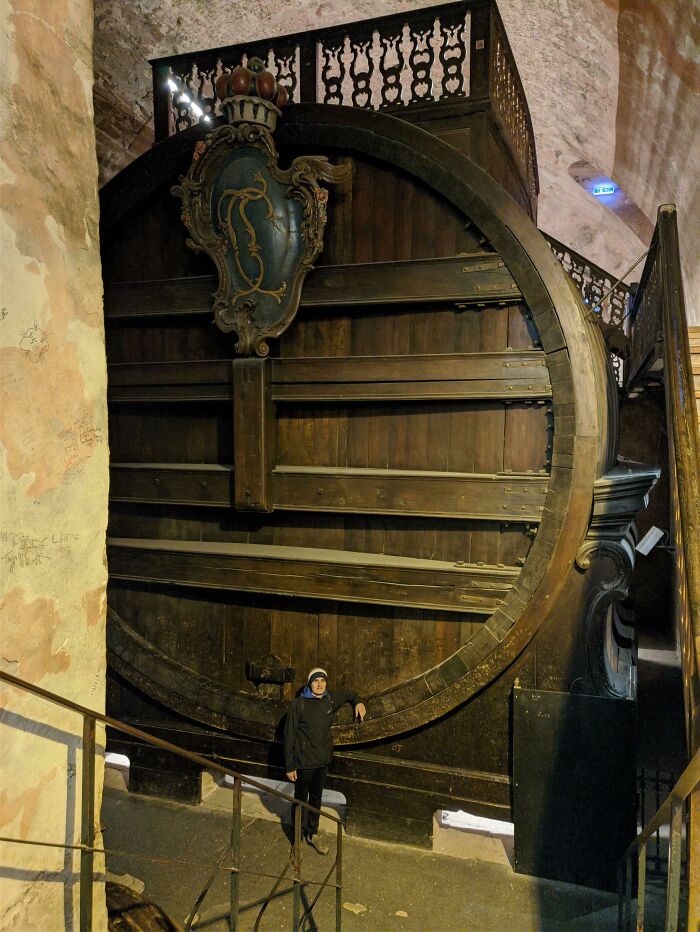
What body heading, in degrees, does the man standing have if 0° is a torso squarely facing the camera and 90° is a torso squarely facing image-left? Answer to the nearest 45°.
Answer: approximately 315°

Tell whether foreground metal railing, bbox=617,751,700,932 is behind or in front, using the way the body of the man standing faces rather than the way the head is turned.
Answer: in front
